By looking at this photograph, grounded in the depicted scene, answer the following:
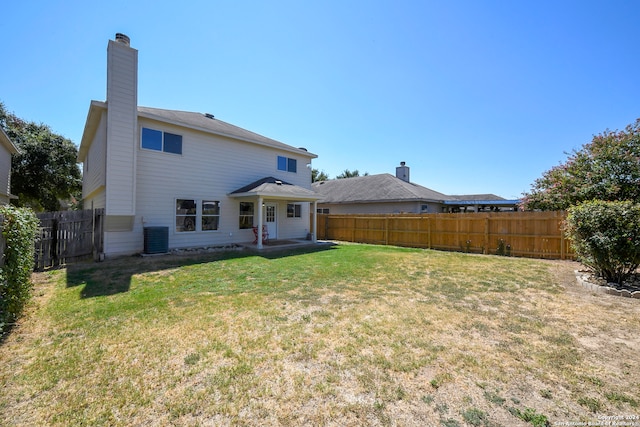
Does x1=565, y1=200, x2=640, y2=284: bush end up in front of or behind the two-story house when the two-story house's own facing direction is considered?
behind

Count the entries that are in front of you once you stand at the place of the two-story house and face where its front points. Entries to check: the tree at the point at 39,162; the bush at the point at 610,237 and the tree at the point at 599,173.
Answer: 1

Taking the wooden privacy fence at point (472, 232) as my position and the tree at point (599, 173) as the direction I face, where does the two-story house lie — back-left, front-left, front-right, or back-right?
back-right

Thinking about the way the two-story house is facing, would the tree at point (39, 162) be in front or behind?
in front

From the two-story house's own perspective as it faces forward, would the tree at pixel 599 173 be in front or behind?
behind

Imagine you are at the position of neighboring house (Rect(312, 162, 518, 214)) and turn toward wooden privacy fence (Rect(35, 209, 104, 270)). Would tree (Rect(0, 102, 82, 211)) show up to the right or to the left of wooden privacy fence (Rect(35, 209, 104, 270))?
right

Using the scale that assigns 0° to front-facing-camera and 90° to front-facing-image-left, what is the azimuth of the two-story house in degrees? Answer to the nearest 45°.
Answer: approximately 135°

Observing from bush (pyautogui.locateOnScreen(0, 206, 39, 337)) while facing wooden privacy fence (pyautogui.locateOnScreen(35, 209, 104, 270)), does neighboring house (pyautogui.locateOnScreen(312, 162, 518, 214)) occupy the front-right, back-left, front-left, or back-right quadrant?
front-right
